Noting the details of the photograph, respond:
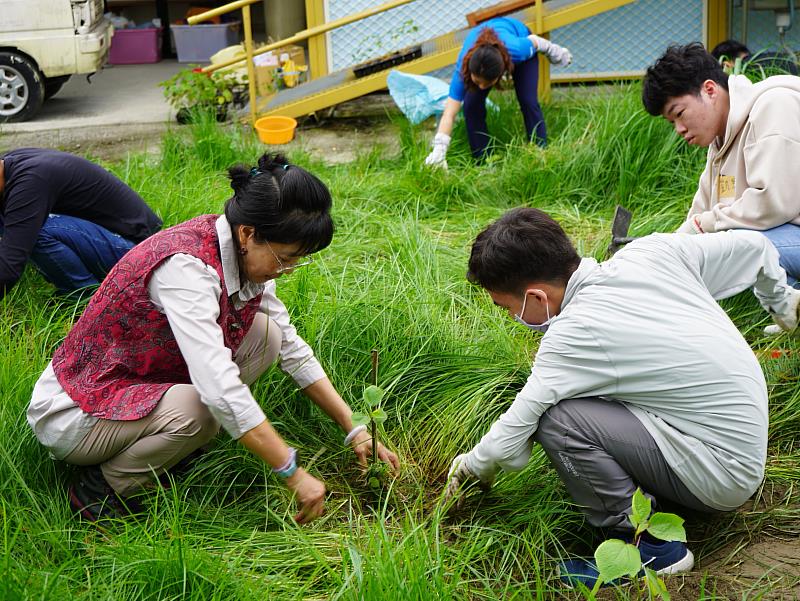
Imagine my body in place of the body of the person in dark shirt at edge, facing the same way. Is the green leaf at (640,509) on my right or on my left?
on my left

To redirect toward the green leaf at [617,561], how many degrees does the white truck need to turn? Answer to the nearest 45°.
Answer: approximately 90° to its left

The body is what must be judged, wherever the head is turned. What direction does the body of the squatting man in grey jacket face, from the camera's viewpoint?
to the viewer's left

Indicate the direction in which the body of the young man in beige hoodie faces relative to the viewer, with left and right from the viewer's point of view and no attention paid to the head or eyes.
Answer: facing the viewer and to the left of the viewer

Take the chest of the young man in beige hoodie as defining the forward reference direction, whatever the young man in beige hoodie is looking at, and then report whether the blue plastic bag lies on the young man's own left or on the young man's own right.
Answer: on the young man's own right

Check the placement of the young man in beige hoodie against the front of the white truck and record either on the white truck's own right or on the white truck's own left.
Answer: on the white truck's own left

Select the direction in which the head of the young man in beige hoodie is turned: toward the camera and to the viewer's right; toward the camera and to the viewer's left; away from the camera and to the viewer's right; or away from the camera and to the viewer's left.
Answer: toward the camera and to the viewer's left

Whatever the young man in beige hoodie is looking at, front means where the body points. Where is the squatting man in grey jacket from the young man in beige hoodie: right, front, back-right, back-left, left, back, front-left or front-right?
front-left

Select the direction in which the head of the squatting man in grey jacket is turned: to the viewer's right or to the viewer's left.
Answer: to the viewer's left

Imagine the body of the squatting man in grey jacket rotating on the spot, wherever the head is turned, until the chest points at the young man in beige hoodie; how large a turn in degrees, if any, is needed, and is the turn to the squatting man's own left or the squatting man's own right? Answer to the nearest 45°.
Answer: approximately 90° to the squatting man's own right
